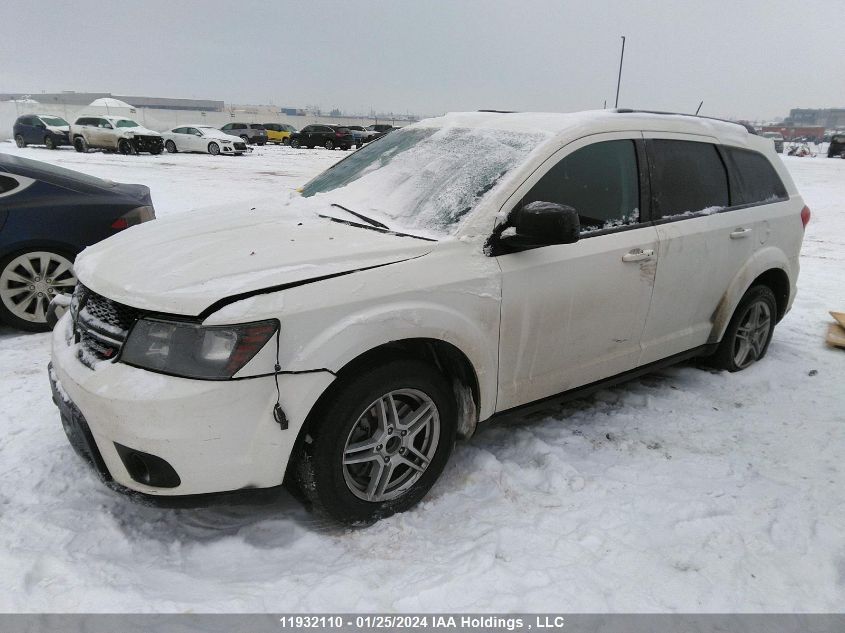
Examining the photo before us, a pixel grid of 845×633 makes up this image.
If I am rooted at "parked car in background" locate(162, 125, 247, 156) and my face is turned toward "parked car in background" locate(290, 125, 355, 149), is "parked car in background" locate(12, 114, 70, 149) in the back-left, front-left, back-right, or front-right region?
back-left

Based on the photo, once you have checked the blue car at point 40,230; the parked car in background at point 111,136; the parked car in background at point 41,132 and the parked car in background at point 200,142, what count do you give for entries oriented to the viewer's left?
1

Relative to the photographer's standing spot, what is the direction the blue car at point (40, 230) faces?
facing to the left of the viewer

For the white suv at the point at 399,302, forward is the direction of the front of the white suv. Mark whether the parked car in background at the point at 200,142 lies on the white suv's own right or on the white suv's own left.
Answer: on the white suv's own right

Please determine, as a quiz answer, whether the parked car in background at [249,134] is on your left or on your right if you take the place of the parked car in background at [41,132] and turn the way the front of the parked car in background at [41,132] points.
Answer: on your left

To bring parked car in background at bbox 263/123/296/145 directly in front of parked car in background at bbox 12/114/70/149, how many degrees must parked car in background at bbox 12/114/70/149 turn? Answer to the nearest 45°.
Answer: approximately 90° to its left

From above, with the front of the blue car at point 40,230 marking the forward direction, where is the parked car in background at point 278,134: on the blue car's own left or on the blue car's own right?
on the blue car's own right

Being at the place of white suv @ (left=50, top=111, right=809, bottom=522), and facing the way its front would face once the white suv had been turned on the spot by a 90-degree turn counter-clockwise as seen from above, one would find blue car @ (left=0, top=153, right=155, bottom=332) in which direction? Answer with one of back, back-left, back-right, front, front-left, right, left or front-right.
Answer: back

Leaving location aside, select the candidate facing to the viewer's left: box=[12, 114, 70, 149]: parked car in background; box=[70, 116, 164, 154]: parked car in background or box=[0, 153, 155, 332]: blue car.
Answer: the blue car

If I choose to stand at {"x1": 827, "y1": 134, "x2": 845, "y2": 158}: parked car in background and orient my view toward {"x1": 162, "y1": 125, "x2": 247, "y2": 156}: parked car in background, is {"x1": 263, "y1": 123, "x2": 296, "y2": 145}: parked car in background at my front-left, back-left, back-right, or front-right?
front-right

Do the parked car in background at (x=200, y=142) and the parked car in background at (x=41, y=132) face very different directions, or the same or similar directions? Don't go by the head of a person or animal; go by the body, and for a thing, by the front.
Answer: same or similar directions

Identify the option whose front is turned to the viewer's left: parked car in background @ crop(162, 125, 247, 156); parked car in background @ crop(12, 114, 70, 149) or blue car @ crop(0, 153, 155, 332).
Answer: the blue car

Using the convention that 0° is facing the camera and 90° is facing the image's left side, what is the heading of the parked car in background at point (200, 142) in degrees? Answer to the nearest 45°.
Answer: approximately 315°

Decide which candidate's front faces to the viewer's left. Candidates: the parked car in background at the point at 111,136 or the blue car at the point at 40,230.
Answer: the blue car

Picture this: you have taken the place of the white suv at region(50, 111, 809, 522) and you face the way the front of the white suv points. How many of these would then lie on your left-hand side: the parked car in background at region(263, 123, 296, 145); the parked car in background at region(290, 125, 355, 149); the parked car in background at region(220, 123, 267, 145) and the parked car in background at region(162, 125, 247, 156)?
0

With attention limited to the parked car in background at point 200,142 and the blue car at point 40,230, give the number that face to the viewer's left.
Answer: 1

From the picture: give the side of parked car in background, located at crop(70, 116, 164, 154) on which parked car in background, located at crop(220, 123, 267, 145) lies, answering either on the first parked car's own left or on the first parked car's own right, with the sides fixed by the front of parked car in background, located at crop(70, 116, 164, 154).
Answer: on the first parked car's own left

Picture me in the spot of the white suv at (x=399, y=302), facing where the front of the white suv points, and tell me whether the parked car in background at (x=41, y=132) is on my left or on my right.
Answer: on my right

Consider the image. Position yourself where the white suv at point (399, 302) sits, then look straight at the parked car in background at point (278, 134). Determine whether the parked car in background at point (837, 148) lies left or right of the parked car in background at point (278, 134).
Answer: right

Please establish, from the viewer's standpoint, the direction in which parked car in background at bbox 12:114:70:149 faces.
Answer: facing the viewer and to the right of the viewer
